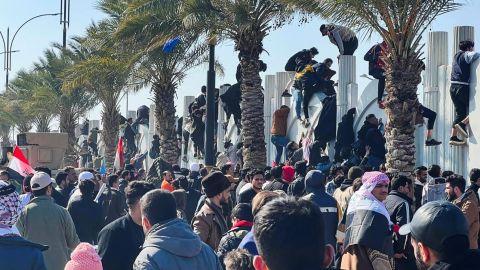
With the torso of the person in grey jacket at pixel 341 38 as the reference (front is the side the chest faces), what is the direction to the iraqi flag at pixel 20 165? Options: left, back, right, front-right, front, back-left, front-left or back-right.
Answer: front-left
